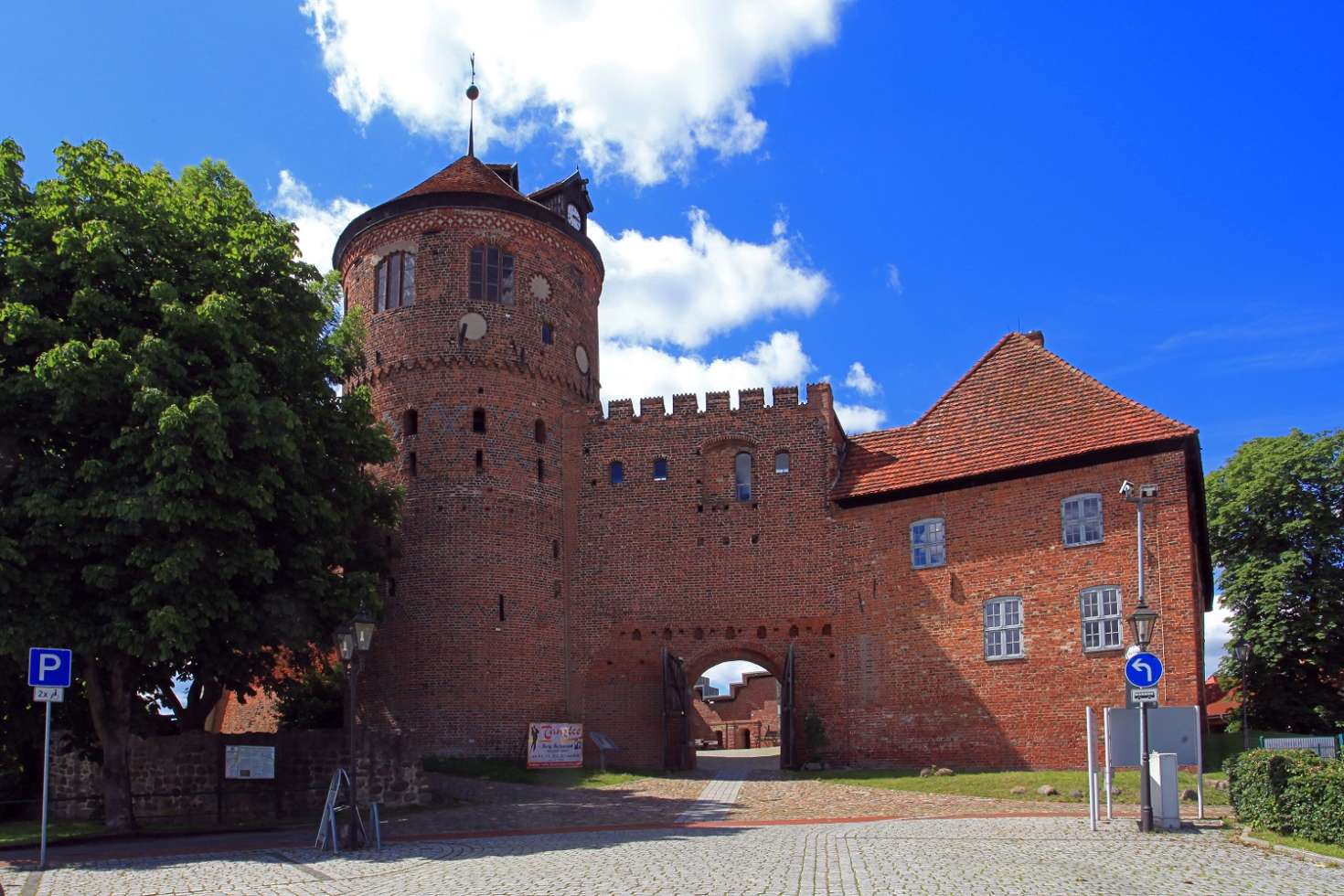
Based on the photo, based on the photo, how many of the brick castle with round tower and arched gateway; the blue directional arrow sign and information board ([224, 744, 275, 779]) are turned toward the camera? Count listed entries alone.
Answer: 3

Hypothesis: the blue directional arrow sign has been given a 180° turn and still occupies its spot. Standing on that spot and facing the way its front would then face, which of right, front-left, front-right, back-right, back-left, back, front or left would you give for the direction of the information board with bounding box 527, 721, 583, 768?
front-left

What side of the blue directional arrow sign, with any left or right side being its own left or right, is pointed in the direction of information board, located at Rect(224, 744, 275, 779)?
right

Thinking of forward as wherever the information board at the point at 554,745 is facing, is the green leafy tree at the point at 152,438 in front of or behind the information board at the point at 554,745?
in front

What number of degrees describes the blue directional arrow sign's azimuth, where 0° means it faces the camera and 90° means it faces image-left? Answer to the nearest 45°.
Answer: approximately 0°

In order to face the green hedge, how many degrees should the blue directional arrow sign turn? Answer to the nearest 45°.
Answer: approximately 90° to its left

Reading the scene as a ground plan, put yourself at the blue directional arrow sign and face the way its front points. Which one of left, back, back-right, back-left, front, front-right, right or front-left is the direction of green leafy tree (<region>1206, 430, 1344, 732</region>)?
back

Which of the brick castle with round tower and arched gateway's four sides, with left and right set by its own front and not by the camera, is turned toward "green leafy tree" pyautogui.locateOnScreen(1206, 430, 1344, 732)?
left
